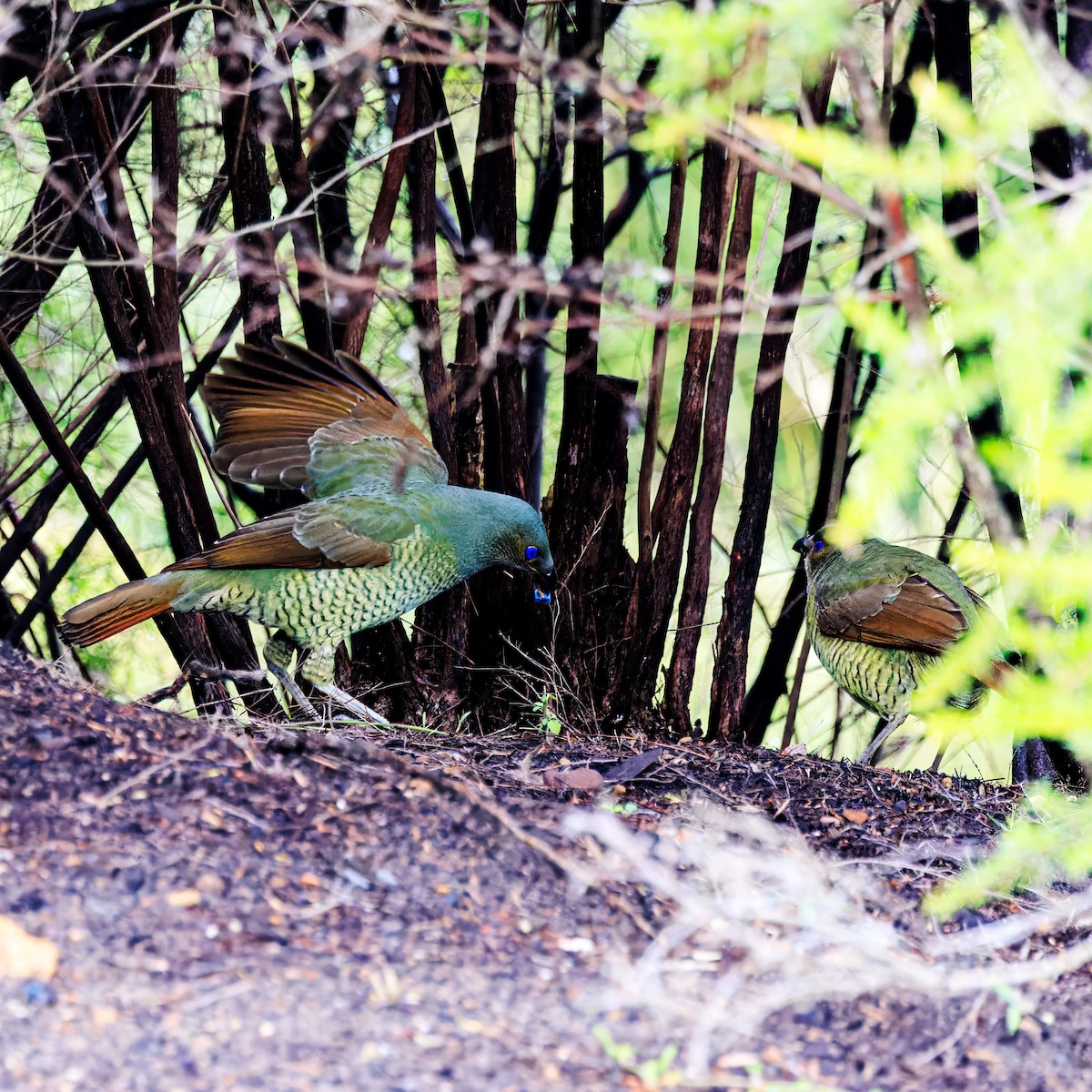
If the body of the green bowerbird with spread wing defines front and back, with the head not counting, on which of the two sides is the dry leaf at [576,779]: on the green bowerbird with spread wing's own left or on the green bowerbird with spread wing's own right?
on the green bowerbird with spread wing's own right

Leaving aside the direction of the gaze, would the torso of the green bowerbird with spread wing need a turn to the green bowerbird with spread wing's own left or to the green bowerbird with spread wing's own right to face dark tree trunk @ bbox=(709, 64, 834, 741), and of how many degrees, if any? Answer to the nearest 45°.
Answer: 0° — it already faces it

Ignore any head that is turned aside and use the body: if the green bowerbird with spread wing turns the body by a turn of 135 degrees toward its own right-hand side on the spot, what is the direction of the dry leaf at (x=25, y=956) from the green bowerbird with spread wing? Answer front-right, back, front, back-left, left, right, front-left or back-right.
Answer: front-left

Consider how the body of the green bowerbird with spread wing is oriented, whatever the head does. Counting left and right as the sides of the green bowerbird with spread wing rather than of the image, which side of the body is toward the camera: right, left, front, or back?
right
